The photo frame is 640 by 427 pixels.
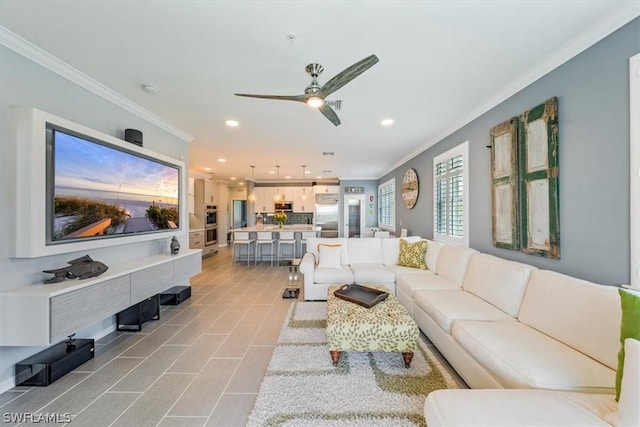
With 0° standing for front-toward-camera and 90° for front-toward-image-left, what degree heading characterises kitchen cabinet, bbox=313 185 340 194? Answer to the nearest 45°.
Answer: approximately 0°

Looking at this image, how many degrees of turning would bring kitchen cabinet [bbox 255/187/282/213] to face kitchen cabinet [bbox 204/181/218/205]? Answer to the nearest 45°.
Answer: approximately 45° to its right

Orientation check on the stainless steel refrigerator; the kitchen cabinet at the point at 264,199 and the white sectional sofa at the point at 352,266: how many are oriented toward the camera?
3

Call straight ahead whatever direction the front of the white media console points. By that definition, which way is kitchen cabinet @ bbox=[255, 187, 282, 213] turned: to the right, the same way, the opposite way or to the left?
to the right

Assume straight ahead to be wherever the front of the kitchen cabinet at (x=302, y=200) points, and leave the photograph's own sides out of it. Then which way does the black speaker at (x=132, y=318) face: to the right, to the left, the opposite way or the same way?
to the left

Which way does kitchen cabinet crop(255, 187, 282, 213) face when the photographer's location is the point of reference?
facing the viewer

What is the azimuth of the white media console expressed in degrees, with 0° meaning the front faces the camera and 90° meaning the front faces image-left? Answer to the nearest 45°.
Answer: approximately 315°

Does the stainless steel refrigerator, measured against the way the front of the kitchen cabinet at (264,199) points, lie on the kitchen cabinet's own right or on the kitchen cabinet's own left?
on the kitchen cabinet's own left

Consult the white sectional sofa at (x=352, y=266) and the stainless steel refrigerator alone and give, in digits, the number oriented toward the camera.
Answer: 2

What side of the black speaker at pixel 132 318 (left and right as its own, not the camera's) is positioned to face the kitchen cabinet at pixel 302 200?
left

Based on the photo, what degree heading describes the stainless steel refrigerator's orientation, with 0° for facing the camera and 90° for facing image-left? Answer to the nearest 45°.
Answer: approximately 0°

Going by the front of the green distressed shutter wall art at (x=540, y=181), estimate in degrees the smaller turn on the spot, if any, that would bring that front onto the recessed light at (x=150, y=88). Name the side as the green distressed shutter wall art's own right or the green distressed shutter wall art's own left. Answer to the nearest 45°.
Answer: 0° — it already faces it

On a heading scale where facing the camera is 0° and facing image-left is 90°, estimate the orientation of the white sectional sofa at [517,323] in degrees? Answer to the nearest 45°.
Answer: approximately 45°

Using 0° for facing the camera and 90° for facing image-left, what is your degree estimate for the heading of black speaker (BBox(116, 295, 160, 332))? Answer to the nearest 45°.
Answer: approximately 315°

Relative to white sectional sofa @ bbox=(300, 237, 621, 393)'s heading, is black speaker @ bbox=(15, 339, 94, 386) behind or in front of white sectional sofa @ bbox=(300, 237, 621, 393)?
in front

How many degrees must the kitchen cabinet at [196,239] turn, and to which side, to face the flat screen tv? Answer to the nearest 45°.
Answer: approximately 45° to its right

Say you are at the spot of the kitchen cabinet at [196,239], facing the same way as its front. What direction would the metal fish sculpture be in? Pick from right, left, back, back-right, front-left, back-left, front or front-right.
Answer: front-right

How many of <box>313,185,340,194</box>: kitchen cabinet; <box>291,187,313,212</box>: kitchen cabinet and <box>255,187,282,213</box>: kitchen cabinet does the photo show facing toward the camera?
3
